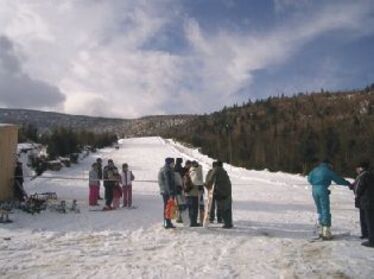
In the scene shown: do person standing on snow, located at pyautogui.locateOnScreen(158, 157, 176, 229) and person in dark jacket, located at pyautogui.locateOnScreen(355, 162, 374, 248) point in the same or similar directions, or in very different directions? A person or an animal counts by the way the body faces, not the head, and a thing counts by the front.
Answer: very different directions

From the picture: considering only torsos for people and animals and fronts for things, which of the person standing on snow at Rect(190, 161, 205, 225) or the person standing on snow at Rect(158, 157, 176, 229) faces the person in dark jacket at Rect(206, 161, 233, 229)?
the person standing on snow at Rect(158, 157, 176, 229)

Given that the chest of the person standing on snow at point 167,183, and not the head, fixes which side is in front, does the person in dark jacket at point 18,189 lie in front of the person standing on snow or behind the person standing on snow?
behind

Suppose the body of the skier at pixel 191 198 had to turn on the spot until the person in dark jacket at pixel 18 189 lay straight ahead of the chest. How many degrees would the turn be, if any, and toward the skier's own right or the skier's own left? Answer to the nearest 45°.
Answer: approximately 135° to the skier's own left

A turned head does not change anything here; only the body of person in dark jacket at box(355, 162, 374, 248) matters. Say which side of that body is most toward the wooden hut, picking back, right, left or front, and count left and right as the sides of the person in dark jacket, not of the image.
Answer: front

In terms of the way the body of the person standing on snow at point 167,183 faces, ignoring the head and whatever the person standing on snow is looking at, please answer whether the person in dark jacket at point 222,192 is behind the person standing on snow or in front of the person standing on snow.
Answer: in front

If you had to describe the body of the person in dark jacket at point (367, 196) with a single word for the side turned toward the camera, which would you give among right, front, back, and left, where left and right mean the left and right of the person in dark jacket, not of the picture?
left

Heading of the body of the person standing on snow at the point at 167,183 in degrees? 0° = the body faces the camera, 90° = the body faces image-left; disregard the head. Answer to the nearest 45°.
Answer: approximately 270°

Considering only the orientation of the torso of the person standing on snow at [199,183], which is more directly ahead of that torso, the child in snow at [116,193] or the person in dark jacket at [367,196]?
the person in dark jacket
